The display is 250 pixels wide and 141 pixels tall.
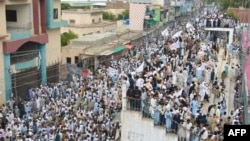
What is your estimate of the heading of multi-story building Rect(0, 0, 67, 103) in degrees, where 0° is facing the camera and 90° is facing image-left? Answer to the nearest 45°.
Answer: approximately 315°

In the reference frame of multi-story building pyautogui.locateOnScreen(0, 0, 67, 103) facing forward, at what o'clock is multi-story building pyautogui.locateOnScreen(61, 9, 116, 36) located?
multi-story building pyautogui.locateOnScreen(61, 9, 116, 36) is roughly at 8 o'clock from multi-story building pyautogui.locateOnScreen(0, 0, 67, 103).

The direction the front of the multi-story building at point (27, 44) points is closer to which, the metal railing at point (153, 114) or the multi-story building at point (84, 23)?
the metal railing
